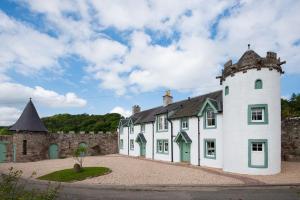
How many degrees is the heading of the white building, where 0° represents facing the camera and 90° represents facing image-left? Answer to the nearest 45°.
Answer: approximately 45°

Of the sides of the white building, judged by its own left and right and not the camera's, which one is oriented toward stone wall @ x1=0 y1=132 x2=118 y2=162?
right
